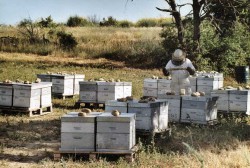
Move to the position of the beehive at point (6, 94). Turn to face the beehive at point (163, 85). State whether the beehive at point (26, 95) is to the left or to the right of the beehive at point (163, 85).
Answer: right

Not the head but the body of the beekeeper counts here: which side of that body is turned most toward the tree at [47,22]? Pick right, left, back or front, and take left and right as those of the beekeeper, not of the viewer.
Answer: back

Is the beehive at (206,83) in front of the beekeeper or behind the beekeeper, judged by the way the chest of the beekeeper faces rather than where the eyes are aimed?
behind

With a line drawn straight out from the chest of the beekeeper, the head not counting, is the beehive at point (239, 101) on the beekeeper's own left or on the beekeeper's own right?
on the beekeeper's own left

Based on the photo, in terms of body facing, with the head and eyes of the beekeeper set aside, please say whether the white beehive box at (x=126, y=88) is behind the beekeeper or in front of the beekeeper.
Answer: behind

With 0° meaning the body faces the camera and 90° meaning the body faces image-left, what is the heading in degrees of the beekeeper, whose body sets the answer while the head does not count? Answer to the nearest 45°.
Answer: approximately 0°

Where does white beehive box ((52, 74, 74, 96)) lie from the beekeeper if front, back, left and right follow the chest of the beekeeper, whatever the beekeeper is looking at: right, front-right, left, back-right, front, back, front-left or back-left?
back-right

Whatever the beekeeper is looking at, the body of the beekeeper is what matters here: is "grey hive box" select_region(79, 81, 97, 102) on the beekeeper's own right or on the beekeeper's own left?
on the beekeeper's own right
